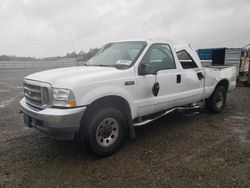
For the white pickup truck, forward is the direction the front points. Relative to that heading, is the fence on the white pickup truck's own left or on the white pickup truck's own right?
on the white pickup truck's own right

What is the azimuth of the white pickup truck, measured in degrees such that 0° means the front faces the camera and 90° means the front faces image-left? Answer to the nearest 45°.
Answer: approximately 45°
